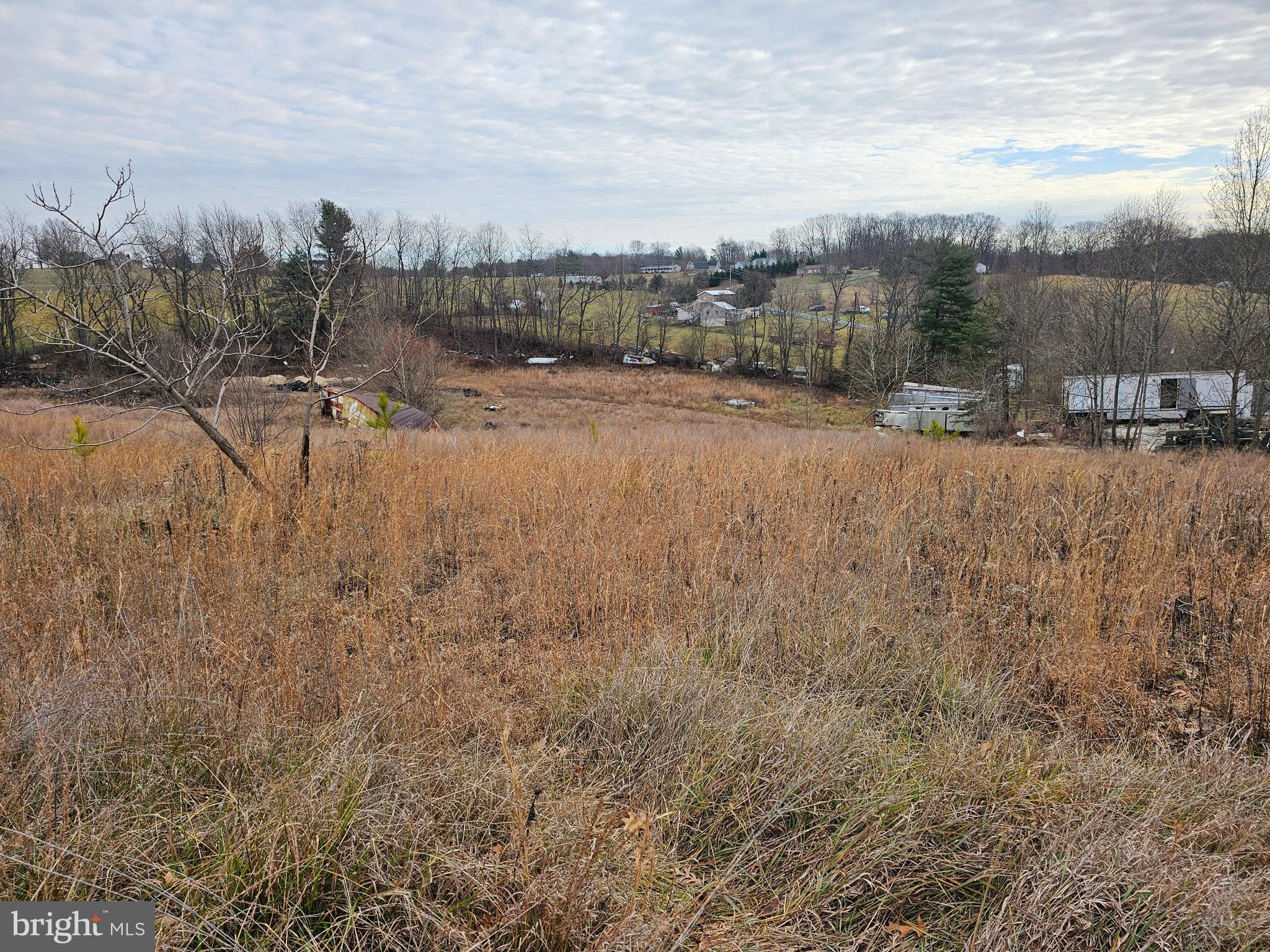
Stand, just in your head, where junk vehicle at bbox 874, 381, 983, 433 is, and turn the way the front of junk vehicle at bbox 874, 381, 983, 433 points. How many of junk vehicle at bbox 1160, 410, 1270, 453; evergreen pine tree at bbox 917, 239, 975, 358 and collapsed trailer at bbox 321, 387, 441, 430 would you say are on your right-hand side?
1

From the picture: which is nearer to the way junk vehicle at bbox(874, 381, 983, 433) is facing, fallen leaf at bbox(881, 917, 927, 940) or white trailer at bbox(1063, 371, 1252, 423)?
the fallen leaf

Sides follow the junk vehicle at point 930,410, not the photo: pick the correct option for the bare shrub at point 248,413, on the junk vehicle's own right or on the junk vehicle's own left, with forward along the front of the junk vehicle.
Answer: on the junk vehicle's own left

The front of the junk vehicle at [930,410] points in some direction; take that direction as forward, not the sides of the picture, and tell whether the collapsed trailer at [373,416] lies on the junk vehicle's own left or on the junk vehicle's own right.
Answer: on the junk vehicle's own left

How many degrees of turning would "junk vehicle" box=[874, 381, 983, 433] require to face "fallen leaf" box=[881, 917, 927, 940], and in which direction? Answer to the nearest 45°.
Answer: approximately 90° to its left

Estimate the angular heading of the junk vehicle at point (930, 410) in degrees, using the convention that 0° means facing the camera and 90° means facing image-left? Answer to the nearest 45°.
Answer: approximately 90°

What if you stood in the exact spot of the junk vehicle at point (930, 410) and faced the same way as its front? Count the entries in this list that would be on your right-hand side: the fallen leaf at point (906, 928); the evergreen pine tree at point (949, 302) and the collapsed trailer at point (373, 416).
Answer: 1

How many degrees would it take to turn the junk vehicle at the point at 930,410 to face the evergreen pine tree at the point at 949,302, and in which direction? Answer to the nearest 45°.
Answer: approximately 90° to its right
